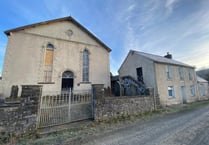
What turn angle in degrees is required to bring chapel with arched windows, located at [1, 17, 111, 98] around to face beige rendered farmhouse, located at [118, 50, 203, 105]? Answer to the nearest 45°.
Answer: approximately 45° to its left

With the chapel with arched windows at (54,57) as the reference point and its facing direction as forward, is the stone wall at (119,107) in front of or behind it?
in front

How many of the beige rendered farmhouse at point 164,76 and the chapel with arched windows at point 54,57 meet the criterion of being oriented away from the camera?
0

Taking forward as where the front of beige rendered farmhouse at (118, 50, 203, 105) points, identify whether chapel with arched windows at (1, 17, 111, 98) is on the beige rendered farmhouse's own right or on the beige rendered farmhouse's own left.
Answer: on the beige rendered farmhouse's own right

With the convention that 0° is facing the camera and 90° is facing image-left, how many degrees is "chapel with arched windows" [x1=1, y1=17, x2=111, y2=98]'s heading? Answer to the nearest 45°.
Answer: approximately 315°

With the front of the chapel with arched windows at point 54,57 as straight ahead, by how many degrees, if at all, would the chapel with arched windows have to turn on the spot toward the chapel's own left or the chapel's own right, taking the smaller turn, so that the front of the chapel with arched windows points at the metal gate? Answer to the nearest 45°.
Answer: approximately 45° to the chapel's own right

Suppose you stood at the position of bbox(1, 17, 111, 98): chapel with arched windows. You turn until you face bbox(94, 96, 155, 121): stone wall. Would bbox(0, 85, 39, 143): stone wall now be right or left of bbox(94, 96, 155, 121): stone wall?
right
